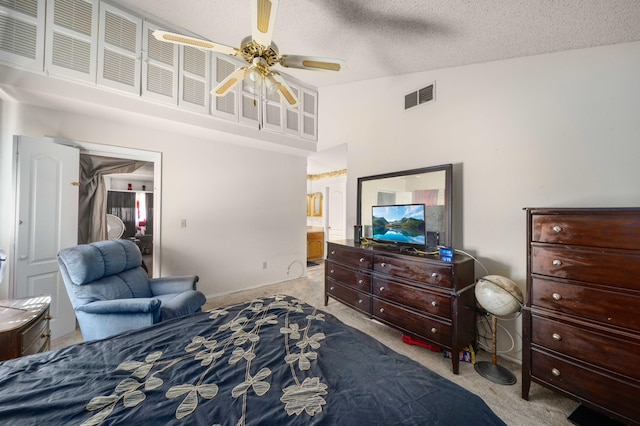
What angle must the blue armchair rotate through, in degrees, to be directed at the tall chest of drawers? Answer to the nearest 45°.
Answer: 0° — it already faces it

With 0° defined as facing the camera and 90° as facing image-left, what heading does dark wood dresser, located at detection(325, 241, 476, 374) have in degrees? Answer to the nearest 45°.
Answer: approximately 45°

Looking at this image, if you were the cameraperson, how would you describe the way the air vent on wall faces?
facing the viewer and to the left of the viewer

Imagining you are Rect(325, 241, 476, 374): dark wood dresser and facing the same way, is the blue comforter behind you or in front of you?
in front

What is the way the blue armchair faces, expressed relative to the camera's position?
facing the viewer and to the right of the viewer

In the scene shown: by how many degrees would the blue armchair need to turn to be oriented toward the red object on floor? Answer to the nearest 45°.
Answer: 0° — it already faces it

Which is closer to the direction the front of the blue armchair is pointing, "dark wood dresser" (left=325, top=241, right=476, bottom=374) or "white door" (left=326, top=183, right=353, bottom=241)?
the dark wood dresser

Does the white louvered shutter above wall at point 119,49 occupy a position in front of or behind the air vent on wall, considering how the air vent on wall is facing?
in front

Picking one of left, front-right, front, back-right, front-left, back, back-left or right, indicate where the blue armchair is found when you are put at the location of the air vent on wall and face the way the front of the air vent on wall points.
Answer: front

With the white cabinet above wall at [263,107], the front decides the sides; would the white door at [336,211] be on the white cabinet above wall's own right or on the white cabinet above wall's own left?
on the white cabinet above wall's own left
